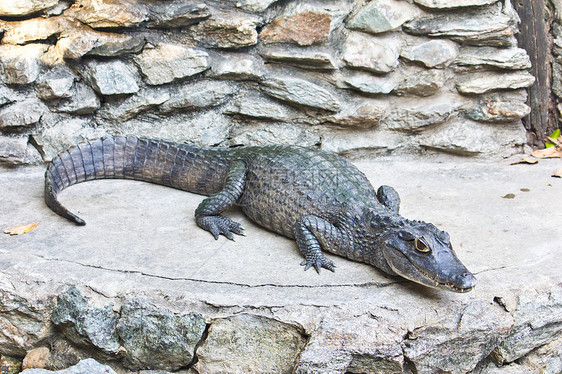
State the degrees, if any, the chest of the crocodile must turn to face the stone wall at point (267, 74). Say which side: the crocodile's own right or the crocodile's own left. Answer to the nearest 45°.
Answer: approximately 135° to the crocodile's own left

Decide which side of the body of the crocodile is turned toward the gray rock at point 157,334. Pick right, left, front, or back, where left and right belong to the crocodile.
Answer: right

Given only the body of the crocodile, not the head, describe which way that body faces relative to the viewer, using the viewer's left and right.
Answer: facing the viewer and to the right of the viewer

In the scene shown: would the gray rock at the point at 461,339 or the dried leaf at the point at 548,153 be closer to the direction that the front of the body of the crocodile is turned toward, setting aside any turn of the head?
the gray rock

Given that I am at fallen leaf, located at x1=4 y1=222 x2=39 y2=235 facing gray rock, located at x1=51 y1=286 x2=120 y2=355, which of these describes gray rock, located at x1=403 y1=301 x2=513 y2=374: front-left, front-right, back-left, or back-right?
front-left

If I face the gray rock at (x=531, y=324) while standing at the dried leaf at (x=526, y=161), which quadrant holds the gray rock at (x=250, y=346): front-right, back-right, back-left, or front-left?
front-right

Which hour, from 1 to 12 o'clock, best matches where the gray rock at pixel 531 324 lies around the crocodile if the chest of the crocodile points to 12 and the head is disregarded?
The gray rock is roughly at 12 o'clock from the crocodile.

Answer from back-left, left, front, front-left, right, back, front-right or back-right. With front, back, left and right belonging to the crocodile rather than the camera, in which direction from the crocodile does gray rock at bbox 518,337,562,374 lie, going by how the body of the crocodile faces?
front

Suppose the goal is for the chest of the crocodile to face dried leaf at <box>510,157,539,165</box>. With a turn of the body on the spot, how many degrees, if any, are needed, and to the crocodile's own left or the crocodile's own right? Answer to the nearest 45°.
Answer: approximately 90° to the crocodile's own left

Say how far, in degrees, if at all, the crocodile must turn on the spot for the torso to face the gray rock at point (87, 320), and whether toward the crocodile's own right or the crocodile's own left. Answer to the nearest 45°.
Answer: approximately 90° to the crocodile's own right

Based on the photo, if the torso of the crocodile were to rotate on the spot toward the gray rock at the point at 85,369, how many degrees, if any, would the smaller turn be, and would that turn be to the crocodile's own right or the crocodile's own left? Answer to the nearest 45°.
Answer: approximately 90° to the crocodile's own right

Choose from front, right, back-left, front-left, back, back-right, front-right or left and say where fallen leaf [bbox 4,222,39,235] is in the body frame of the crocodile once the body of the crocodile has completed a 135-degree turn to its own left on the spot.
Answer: left
